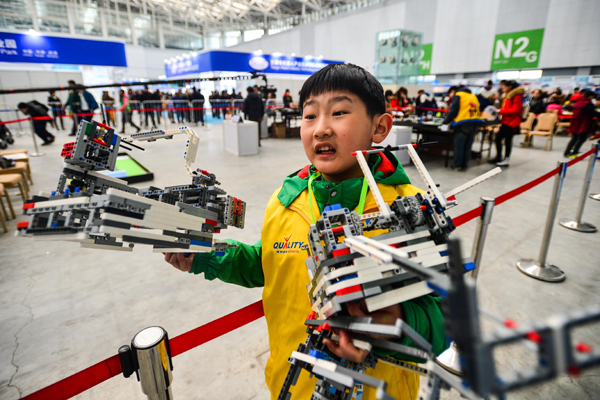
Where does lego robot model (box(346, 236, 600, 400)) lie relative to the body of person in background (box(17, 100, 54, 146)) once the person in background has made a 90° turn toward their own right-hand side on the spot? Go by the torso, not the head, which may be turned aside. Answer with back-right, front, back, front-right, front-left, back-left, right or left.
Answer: back

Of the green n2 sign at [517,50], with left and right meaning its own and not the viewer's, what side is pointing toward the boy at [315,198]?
front

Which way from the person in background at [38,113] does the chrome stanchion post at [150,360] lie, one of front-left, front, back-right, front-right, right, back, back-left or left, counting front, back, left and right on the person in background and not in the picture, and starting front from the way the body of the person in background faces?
left

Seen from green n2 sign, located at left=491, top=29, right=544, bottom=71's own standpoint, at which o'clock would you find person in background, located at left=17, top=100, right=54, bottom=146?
The person in background is roughly at 1 o'clock from the green n2 sign.

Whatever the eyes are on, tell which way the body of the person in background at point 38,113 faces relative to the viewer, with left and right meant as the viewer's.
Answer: facing to the left of the viewer

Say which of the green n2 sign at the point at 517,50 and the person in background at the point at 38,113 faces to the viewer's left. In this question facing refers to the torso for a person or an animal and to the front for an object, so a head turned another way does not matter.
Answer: the person in background

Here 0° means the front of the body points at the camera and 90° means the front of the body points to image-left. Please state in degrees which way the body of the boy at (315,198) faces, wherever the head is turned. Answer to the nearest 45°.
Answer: approximately 45°

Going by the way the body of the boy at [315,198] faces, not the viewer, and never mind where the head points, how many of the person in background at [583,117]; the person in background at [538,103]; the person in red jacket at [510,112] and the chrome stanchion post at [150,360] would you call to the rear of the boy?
3

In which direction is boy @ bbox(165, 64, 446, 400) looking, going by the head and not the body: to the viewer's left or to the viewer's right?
to the viewer's left

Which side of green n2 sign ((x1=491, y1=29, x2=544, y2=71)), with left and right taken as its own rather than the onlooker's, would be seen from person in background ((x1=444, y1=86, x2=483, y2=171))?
front

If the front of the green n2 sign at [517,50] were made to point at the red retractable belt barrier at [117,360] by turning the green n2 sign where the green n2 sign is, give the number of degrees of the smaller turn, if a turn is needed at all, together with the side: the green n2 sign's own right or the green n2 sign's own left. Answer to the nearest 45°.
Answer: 0° — it already faces it

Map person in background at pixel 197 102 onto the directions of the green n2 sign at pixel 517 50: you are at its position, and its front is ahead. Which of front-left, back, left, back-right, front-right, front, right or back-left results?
front-right
